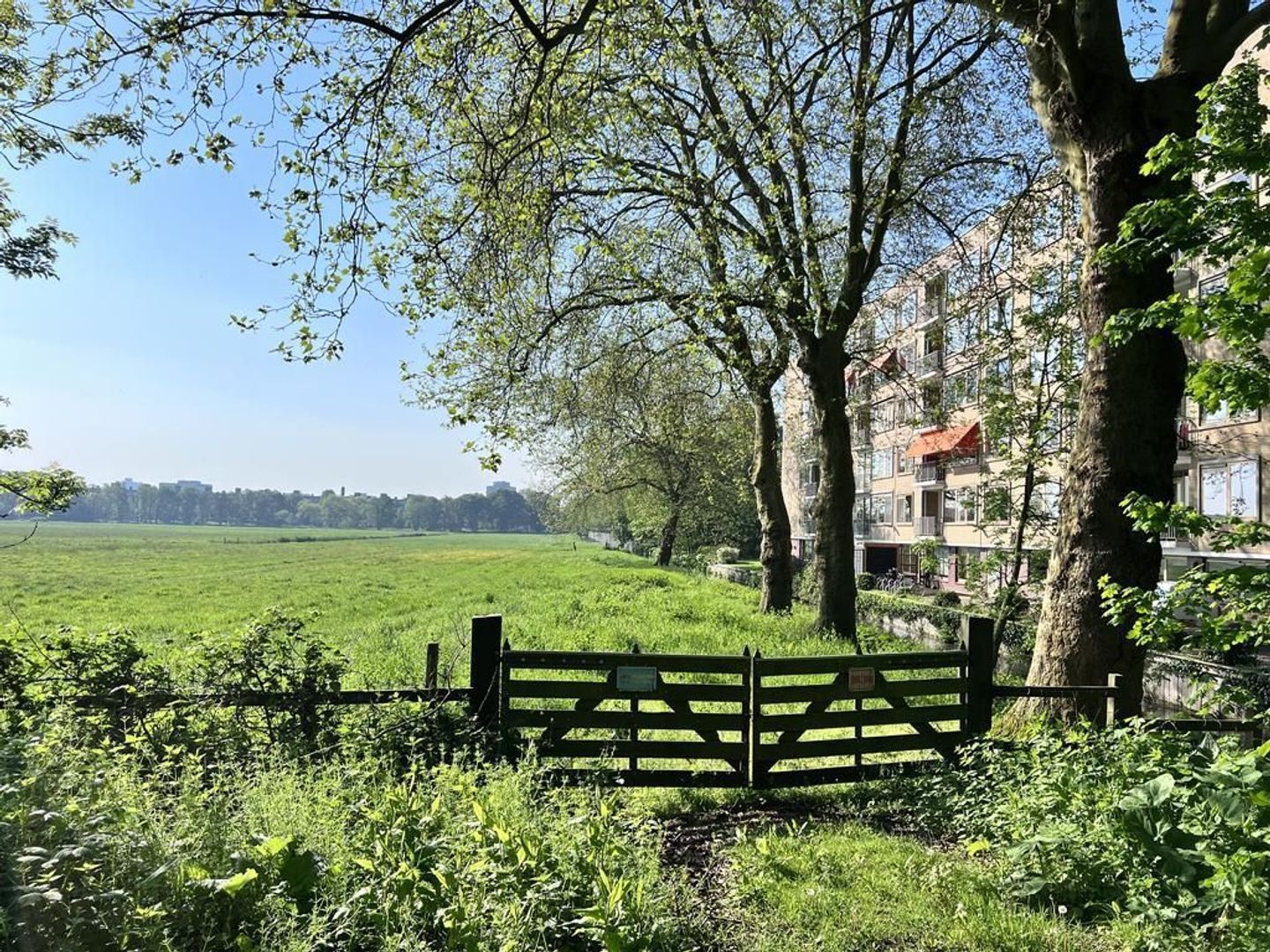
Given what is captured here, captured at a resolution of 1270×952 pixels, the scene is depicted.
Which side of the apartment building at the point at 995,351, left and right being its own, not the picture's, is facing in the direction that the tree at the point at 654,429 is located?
front

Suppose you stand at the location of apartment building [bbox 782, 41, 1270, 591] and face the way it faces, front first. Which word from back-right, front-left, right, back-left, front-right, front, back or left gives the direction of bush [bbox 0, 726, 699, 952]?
front-left

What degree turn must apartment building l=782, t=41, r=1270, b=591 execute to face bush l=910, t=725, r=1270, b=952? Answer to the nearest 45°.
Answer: approximately 45° to its left

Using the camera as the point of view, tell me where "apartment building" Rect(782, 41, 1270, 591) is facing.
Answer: facing the viewer and to the left of the viewer

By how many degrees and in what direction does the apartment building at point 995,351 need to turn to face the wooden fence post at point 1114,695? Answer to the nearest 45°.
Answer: approximately 45° to its left

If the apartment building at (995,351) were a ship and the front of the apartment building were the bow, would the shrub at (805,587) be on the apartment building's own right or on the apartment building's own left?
on the apartment building's own right

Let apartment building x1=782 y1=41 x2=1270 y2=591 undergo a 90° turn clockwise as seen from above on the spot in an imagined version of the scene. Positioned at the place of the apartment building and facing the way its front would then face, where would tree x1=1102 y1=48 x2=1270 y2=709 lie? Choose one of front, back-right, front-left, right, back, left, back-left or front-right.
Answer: back-left

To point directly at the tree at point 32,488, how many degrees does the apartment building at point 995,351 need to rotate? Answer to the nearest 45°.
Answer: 0° — it already faces it

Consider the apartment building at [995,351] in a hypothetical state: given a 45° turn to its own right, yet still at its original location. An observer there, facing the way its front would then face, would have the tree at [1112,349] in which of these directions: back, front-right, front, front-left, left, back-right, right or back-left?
left
